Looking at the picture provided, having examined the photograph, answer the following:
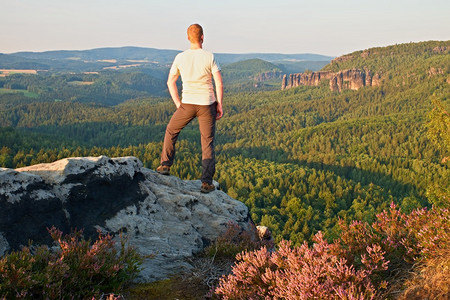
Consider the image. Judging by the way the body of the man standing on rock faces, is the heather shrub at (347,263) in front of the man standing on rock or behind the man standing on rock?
behind

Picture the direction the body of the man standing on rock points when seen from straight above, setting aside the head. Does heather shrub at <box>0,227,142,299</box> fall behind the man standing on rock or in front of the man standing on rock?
behind

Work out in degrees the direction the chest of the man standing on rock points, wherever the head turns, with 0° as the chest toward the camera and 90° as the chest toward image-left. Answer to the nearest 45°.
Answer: approximately 180°

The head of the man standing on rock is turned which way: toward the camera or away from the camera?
away from the camera
